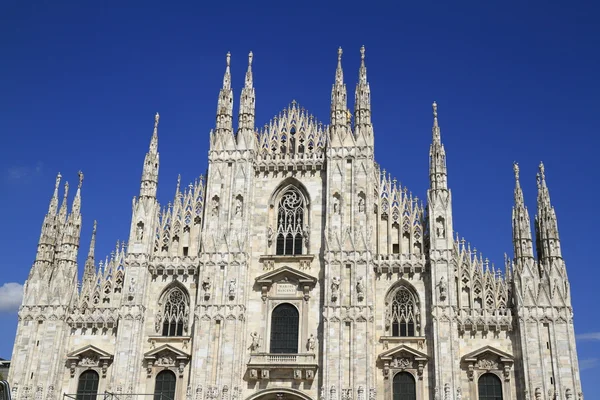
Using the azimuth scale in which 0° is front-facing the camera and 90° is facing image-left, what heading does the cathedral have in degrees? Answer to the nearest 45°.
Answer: approximately 0°
